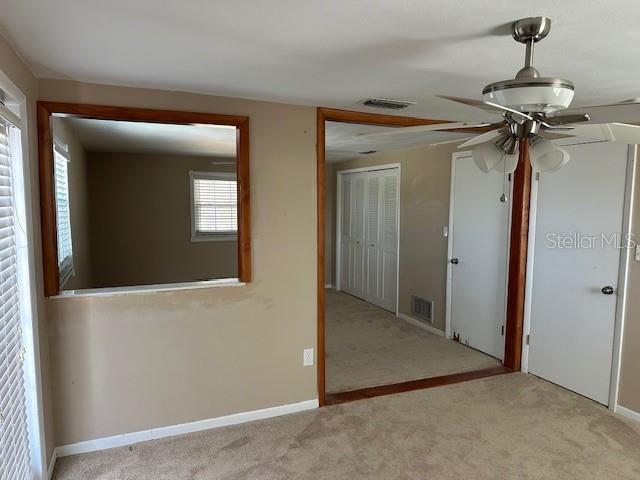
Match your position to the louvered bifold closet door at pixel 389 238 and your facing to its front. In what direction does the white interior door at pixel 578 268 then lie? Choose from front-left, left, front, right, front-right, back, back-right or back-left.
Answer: left

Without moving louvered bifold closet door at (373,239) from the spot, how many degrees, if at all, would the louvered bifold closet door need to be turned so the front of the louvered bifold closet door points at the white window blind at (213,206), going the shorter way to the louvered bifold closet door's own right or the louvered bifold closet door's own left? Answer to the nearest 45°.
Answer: approximately 45° to the louvered bifold closet door's own right

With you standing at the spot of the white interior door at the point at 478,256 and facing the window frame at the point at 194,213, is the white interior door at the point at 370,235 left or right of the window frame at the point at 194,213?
right

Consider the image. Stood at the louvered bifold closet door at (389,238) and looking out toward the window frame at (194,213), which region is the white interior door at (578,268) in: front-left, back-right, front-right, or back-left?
back-left

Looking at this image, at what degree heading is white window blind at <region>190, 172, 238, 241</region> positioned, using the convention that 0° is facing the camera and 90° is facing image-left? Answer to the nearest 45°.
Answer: approximately 0°

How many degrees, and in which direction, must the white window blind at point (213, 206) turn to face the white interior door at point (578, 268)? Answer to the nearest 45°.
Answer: approximately 45° to its left

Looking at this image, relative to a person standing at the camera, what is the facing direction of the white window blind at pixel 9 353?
facing to the right of the viewer

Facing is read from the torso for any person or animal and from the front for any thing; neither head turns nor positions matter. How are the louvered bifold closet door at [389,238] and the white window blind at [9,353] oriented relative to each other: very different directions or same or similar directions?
very different directions

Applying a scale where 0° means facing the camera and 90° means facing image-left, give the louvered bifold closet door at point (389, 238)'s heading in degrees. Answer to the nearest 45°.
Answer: approximately 45°

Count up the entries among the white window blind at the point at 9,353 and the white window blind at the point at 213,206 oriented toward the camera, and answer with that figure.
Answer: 1
